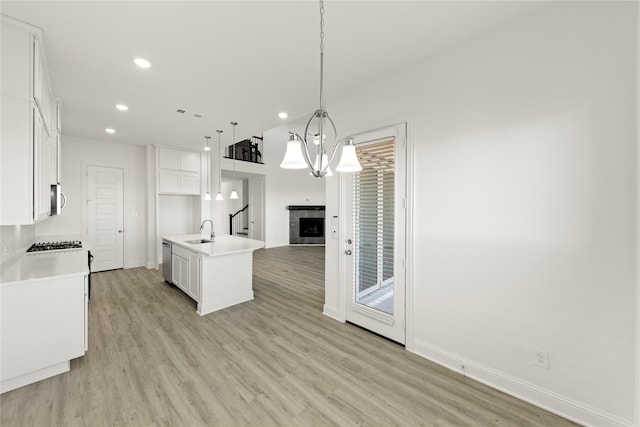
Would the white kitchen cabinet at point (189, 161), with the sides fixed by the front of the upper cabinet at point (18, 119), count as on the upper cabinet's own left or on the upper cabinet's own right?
on the upper cabinet's own left

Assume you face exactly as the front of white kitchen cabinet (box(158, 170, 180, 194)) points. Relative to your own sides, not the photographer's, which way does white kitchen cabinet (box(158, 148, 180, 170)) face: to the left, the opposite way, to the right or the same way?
the same way

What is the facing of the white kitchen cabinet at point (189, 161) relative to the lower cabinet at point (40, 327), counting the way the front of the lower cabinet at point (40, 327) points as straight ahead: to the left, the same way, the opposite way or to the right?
to the right

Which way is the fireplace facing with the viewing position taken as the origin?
facing the viewer

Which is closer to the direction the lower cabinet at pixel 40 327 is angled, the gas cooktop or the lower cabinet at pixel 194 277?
the lower cabinet

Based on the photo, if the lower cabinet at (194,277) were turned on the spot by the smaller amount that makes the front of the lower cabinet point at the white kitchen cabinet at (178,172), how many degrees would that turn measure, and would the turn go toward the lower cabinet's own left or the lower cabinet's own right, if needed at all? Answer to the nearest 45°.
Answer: approximately 90° to the lower cabinet's own right

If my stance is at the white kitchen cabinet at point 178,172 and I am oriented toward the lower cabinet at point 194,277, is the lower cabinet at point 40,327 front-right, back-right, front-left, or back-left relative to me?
front-right

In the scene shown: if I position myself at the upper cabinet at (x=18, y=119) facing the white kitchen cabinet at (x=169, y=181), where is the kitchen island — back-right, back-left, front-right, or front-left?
front-right

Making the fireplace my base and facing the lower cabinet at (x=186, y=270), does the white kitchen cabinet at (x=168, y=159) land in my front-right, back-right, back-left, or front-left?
front-right

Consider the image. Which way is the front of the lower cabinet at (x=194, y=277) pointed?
to the viewer's left

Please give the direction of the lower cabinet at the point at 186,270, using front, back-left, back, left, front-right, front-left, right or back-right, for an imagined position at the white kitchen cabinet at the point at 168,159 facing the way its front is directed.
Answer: front

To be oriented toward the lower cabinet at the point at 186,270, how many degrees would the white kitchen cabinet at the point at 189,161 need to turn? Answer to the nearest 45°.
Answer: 0° — it already faces it

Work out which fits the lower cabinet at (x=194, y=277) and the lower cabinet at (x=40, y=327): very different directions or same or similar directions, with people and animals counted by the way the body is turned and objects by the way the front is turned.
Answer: very different directions

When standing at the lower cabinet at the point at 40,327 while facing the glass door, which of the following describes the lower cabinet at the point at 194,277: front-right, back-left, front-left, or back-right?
front-left

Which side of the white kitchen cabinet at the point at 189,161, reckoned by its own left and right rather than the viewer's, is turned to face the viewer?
front

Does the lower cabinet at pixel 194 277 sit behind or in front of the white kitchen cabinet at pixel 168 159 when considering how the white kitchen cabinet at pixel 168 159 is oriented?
in front

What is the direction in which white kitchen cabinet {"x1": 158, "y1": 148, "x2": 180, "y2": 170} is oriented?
toward the camera

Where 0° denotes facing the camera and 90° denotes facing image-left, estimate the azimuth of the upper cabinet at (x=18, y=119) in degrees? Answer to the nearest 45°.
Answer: approximately 270°
